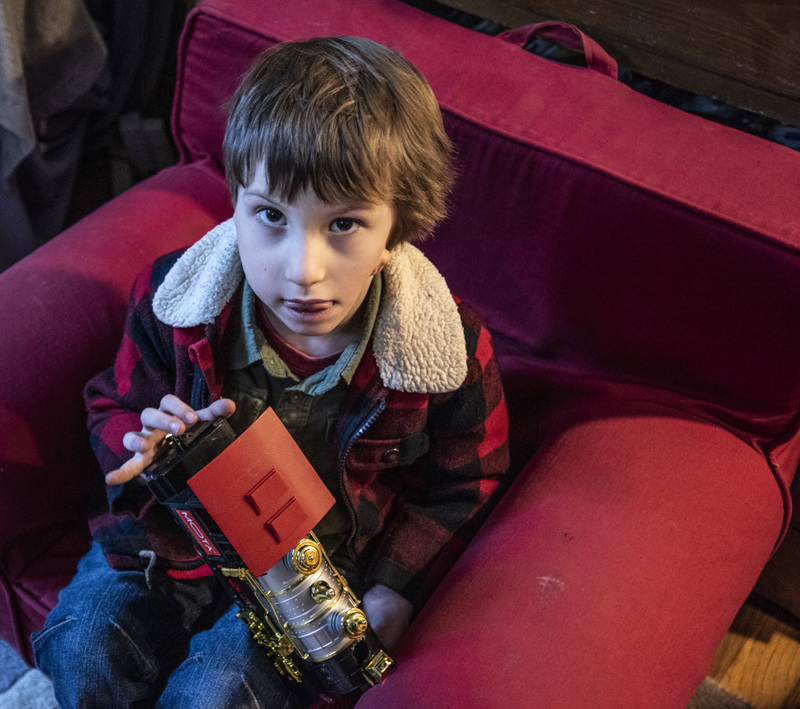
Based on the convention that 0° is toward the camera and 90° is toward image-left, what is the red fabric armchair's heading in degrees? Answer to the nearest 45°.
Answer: approximately 45°

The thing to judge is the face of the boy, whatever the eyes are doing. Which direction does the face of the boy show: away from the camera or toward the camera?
toward the camera

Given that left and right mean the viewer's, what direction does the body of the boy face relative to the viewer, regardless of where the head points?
facing the viewer and to the left of the viewer
